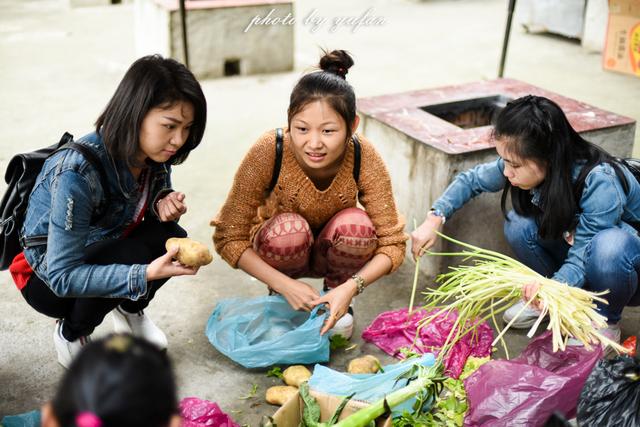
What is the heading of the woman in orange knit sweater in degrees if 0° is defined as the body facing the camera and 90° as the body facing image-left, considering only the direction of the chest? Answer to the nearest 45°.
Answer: approximately 0°

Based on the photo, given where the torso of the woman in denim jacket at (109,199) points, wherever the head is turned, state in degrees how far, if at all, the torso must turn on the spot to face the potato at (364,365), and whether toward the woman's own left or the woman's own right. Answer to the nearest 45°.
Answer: approximately 45° to the woman's own left

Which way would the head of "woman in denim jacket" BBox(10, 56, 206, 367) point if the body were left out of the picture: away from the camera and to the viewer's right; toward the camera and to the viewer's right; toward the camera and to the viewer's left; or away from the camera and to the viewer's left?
toward the camera and to the viewer's right

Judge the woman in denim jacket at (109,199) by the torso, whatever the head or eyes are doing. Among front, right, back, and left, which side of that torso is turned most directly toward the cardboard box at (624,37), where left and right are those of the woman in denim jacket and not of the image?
left

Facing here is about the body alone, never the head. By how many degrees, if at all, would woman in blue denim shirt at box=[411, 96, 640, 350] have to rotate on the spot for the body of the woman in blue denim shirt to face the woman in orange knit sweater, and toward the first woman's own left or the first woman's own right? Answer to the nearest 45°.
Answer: approximately 45° to the first woman's own right
